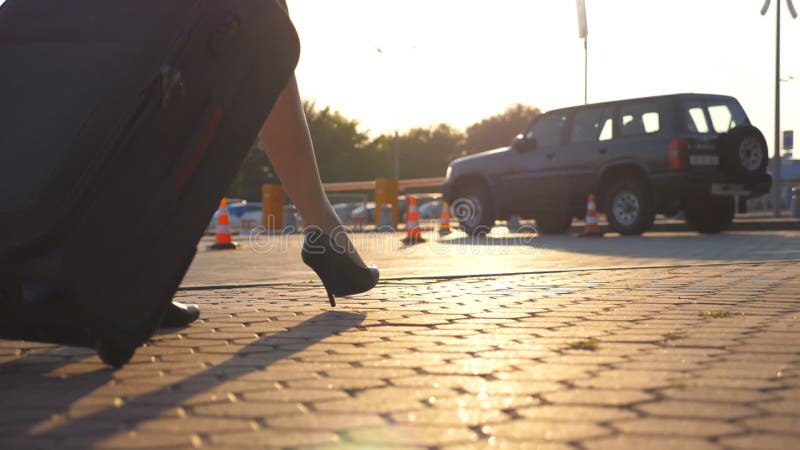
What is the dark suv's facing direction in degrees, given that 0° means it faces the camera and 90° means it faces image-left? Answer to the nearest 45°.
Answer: approximately 135°

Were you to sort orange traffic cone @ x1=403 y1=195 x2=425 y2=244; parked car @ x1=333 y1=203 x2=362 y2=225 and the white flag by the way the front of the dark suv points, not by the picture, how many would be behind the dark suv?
0

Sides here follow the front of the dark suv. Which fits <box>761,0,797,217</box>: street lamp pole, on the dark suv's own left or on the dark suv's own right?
on the dark suv's own right

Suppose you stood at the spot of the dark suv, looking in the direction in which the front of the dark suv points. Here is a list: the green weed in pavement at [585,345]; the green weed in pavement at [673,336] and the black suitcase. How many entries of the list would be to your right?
0

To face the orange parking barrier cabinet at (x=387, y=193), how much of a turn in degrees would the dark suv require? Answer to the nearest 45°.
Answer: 0° — it already faces it

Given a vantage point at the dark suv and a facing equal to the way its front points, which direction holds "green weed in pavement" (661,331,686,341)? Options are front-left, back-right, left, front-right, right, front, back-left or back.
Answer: back-left

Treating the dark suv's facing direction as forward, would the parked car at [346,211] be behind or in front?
in front

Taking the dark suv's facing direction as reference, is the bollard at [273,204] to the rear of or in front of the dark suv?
in front

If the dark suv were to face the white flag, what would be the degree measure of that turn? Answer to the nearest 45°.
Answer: approximately 45° to its right

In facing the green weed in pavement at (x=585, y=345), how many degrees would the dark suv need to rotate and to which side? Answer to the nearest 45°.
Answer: approximately 135° to its left

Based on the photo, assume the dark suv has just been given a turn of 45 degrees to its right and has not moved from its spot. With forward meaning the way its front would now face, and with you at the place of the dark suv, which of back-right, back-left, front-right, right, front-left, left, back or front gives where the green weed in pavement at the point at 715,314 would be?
back

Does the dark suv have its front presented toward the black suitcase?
no

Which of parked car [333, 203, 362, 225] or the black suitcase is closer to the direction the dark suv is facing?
the parked car

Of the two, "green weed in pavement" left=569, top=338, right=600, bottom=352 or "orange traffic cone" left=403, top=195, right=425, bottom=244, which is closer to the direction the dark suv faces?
the orange traffic cone

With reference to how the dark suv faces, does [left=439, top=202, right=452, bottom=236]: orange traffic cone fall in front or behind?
in front
